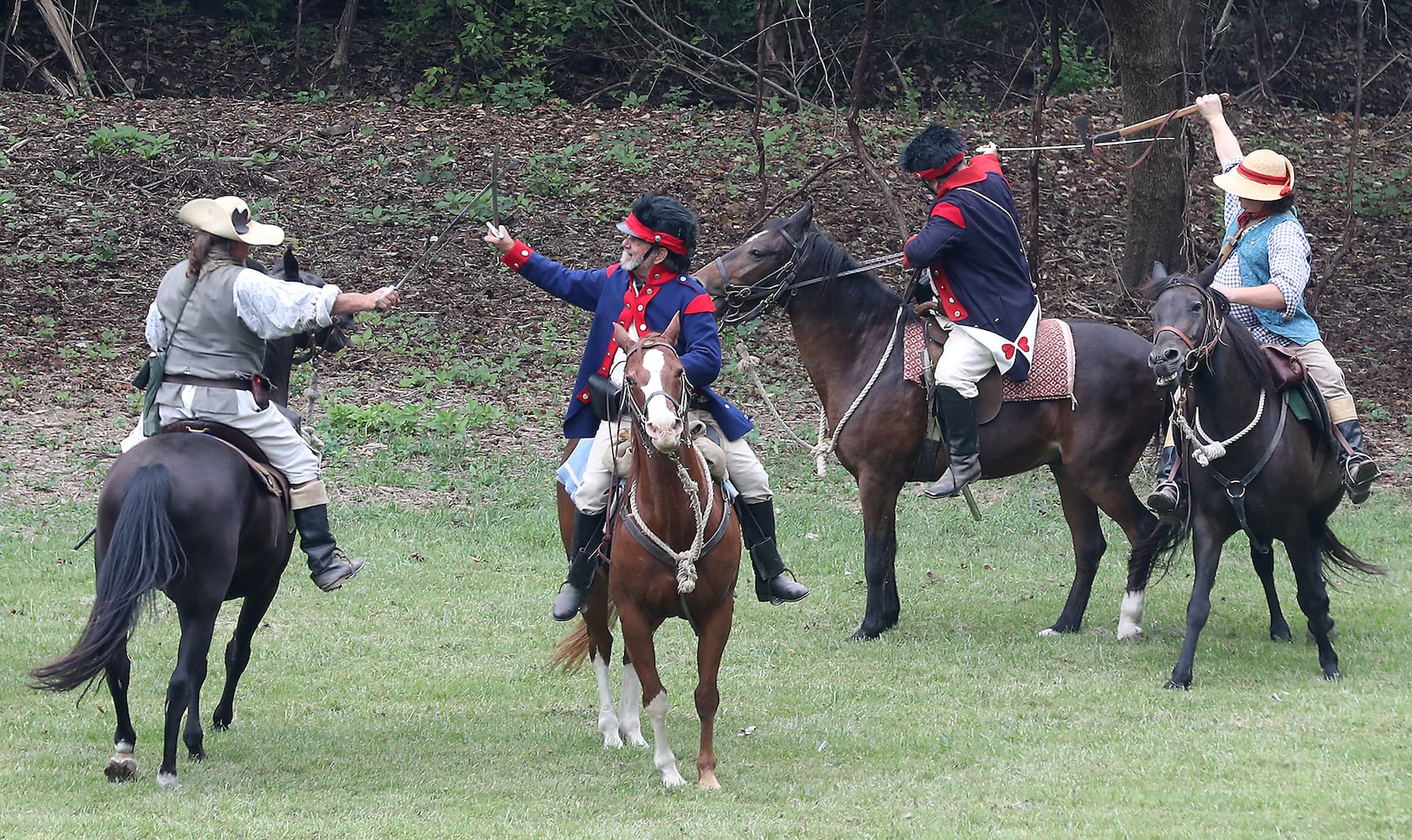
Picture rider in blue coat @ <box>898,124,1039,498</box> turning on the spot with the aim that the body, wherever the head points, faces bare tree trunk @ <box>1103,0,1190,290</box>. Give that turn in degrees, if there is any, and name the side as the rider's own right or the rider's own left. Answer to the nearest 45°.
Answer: approximately 90° to the rider's own right

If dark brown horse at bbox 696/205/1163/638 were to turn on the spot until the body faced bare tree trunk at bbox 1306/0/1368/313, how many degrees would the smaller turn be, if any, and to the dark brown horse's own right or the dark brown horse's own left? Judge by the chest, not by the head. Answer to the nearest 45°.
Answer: approximately 135° to the dark brown horse's own right

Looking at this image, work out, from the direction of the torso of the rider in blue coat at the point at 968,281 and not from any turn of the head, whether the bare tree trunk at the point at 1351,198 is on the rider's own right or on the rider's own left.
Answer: on the rider's own right

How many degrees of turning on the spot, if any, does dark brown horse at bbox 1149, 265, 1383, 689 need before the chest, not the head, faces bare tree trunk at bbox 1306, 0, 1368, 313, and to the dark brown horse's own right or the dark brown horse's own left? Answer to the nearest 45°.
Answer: approximately 135° to the dark brown horse's own right

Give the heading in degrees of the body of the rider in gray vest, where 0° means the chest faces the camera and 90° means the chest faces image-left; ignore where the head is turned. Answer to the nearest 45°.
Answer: approximately 225°

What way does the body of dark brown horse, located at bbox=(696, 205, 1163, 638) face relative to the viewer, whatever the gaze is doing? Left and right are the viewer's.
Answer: facing to the left of the viewer

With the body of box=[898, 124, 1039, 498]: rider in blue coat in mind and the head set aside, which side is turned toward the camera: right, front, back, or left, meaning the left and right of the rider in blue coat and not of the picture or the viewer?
left

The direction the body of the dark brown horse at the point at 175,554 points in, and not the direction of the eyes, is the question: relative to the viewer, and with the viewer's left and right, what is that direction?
facing away from the viewer and to the right of the viewer

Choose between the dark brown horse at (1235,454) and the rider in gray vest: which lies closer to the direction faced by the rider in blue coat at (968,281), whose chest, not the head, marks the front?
the rider in gray vest

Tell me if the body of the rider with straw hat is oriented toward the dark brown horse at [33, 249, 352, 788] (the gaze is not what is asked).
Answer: yes

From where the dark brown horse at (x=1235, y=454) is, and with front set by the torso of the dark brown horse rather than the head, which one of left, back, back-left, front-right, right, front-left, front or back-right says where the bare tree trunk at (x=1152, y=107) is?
back-right

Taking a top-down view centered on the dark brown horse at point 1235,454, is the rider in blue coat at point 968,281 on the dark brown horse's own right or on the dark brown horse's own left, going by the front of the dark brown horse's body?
on the dark brown horse's own right

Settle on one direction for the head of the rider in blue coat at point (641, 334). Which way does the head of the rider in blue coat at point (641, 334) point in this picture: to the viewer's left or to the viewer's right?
to the viewer's left
